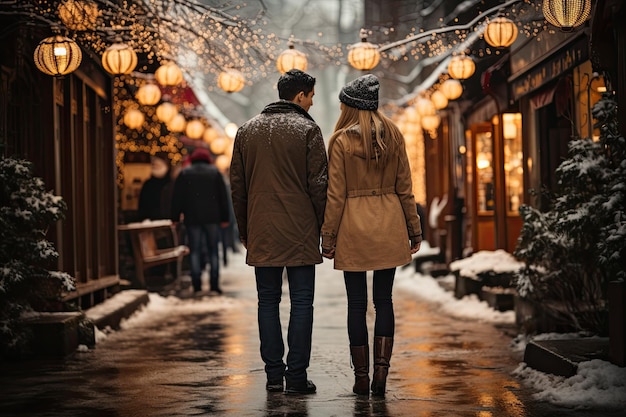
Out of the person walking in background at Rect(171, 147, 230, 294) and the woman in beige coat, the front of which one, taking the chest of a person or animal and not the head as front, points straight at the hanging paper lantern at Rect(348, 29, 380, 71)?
the woman in beige coat

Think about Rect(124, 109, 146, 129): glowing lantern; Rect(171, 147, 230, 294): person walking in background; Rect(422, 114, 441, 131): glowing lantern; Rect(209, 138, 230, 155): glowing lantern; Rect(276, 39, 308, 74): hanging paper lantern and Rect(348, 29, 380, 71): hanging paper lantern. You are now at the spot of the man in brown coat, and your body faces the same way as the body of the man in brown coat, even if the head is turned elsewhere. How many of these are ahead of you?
6

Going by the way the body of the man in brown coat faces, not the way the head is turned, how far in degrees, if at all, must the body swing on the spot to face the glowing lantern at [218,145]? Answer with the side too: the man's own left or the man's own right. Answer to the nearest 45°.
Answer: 0° — they already face it

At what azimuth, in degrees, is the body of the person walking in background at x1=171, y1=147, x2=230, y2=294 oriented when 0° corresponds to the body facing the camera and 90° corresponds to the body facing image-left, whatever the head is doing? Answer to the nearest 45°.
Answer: approximately 180°

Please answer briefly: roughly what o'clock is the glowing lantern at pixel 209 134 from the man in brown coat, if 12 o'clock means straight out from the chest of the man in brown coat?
The glowing lantern is roughly at 12 o'clock from the man in brown coat.

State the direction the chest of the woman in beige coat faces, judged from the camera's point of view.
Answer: away from the camera

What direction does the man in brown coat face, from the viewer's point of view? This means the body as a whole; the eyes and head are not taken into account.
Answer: away from the camera

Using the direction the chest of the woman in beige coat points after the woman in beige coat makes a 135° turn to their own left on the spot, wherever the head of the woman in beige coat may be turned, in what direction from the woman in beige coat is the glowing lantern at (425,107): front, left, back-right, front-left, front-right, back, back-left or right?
back-right

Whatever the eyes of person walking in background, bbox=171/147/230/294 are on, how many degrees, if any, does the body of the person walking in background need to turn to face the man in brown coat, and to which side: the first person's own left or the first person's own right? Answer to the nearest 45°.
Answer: approximately 180°

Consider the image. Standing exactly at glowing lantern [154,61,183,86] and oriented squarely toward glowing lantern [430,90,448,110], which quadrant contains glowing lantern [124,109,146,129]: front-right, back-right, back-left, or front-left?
front-left

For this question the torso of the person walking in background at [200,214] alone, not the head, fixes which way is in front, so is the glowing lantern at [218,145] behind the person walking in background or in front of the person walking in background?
in front
